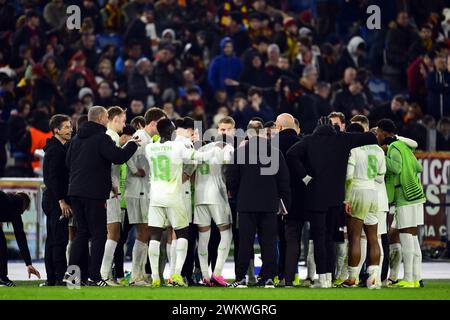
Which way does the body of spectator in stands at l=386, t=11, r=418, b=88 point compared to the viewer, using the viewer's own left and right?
facing the viewer

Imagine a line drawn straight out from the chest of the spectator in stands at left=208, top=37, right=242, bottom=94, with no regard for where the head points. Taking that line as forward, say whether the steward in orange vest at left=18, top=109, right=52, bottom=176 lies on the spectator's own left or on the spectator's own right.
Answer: on the spectator's own right

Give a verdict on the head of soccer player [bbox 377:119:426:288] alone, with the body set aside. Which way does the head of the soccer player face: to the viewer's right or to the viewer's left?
to the viewer's left

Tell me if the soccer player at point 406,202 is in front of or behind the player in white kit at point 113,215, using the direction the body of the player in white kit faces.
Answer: in front

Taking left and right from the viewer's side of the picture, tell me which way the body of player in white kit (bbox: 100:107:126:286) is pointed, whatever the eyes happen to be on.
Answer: facing to the right of the viewer

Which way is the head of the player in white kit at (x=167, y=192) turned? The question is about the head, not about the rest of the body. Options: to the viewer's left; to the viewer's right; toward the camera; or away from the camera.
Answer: away from the camera

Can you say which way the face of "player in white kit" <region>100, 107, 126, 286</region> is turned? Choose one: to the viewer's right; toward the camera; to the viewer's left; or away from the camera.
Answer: to the viewer's right

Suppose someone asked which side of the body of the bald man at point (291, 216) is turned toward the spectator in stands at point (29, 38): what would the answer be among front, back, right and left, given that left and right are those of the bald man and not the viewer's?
front

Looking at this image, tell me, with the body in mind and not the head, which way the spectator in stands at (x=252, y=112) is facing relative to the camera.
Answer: toward the camera

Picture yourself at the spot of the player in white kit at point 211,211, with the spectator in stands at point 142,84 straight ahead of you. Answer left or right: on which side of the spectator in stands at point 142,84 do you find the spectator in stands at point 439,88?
right

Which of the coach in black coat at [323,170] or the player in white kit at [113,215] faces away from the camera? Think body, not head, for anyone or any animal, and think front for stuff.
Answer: the coach in black coat

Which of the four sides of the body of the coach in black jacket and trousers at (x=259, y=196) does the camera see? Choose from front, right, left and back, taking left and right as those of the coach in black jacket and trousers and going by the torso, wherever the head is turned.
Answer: back

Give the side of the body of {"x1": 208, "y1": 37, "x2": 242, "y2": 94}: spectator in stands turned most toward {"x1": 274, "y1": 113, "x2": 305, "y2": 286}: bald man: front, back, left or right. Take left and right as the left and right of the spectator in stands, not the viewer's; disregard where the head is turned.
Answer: front

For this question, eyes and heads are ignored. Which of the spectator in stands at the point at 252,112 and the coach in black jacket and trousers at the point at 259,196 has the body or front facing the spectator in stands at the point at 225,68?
the coach in black jacket and trousers

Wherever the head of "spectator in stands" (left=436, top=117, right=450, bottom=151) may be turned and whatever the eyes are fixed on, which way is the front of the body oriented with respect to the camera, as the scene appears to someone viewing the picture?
toward the camera

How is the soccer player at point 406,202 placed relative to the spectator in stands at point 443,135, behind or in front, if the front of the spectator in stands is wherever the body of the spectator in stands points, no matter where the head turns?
in front

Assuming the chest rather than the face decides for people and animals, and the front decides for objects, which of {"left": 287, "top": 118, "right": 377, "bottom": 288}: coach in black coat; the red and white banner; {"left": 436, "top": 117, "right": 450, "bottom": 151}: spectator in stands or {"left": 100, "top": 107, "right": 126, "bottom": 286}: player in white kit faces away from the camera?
the coach in black coat

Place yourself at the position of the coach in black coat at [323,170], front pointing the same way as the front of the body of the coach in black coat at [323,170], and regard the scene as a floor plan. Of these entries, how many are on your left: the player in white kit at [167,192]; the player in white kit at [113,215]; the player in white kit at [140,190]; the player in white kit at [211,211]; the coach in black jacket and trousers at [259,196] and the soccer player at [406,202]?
5

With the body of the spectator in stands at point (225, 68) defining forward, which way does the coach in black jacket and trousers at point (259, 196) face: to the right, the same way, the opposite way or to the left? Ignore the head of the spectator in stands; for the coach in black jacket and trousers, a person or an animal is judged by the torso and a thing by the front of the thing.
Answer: the opposite way
